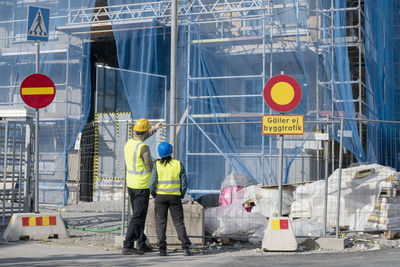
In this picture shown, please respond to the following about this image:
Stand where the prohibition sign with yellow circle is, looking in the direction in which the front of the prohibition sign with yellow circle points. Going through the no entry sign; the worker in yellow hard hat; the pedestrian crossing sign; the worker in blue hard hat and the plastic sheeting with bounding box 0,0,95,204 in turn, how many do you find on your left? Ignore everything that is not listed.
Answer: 0

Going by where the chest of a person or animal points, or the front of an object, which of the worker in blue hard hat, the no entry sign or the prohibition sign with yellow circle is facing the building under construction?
the worker in blue hard hat

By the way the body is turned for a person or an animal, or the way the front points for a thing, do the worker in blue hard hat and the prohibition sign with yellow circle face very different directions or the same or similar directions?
very different directions

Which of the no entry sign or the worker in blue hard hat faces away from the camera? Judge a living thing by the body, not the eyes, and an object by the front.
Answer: the worker in blue hard hat

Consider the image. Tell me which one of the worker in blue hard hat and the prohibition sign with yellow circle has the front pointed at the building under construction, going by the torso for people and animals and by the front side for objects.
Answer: the worker in blue hard hat

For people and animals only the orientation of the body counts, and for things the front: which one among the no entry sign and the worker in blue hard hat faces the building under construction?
the worker in blue hard hat

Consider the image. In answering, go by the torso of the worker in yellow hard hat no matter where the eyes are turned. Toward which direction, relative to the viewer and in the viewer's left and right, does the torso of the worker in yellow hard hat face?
facing away from the viewer and to the right of the viewer

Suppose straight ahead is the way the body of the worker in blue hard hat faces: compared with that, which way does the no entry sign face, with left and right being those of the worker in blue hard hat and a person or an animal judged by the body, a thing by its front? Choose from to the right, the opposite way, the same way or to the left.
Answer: the opposite way

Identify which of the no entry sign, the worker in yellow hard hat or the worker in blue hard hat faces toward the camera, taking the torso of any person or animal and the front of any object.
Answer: the no entry sign

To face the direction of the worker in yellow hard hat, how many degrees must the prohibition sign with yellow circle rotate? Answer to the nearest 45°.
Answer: approximately 90° to its right

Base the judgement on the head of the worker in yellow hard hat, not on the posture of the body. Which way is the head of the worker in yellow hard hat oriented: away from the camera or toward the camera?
away from the camera

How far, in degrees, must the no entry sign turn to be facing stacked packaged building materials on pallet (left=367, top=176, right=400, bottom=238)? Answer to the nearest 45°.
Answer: approximately 90° to its left

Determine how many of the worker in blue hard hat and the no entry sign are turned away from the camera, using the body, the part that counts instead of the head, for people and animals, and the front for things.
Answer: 1

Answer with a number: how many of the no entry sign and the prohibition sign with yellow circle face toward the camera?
2

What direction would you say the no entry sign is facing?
toward the camera

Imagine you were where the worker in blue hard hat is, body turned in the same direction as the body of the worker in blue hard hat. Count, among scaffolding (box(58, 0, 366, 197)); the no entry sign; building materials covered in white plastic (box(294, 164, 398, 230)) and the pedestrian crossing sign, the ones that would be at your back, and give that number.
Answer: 0

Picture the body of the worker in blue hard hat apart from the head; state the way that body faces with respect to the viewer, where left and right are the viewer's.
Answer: facing away from the viewer

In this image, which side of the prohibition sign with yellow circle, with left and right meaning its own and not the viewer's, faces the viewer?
front
